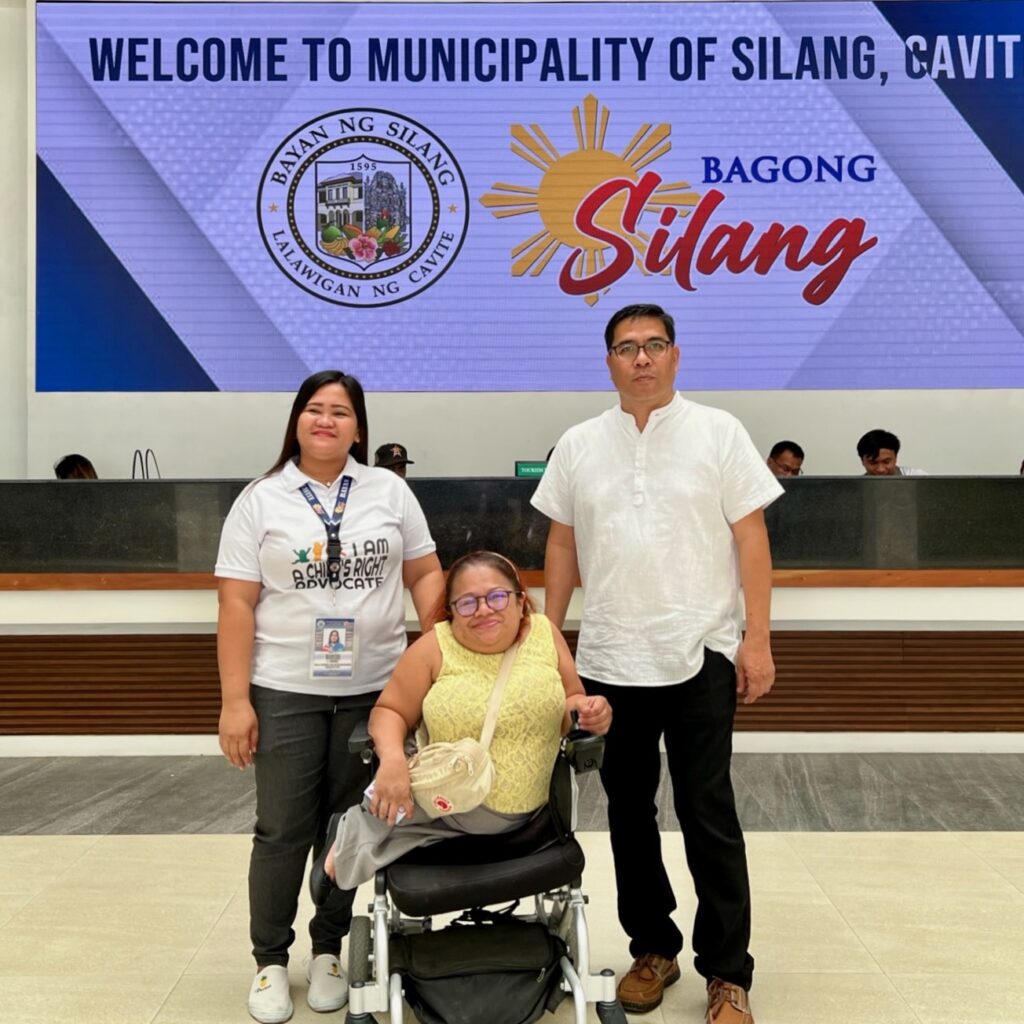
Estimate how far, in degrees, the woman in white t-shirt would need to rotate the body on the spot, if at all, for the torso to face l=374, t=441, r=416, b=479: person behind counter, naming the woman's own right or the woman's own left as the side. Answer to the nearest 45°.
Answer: approximately 180°

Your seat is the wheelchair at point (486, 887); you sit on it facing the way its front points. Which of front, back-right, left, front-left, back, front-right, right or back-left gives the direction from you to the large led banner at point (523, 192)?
back

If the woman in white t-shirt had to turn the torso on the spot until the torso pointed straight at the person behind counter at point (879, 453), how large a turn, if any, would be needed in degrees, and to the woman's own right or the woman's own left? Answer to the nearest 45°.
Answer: approximately 135° to the woman's own left

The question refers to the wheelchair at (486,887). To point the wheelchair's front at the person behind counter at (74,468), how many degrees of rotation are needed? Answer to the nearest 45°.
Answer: approximately 135° to its right
